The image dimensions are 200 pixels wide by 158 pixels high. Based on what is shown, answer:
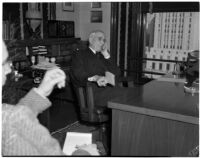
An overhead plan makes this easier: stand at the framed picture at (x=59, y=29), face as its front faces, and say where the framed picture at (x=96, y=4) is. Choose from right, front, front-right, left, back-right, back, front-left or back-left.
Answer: back-left

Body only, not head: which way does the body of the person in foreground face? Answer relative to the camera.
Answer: to the viewer's right

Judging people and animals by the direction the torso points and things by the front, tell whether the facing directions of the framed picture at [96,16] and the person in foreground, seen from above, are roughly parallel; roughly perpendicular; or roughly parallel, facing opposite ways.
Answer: roughly perpendicular
